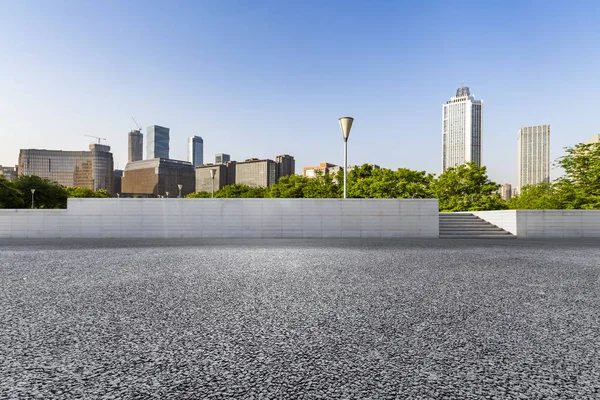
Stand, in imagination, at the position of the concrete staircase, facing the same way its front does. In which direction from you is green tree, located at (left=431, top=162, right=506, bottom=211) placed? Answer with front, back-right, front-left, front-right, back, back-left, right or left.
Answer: back

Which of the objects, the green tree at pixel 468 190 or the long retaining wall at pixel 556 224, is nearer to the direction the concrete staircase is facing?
the long retaining wall

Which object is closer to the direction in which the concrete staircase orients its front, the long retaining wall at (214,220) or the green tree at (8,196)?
the long retaining wall

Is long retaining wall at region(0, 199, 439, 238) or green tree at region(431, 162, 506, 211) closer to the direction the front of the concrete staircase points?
the long retaining wall

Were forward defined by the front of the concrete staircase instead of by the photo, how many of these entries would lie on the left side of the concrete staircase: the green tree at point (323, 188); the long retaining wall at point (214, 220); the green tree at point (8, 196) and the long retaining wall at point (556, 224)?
1

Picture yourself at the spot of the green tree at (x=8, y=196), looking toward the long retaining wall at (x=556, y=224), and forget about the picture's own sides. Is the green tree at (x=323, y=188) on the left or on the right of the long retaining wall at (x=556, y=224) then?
left

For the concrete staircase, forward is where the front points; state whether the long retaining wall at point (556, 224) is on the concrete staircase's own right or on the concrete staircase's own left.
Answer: on the concrete staircase's own left

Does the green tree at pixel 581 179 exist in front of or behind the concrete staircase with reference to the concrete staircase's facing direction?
behind

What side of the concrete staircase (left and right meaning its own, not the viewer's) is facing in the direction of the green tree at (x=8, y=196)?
right

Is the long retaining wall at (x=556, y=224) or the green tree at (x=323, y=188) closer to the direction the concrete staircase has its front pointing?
the long retaining wall

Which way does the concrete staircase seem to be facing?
toward the camera

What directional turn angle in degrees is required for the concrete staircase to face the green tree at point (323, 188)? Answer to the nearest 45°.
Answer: approximately 135° to its right

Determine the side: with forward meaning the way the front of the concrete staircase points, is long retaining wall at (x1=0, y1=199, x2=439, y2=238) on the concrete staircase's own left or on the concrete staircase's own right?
on the concrete staircase's own right
